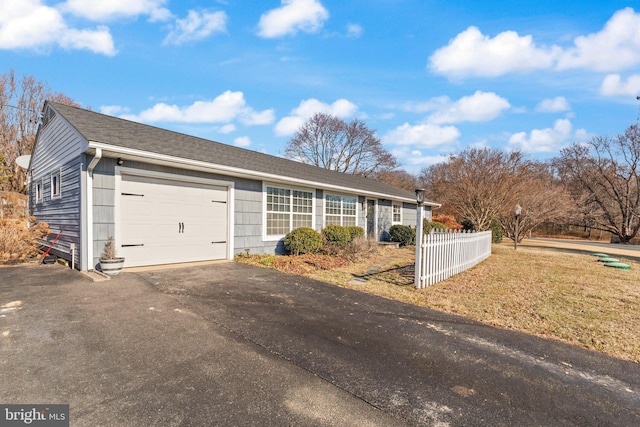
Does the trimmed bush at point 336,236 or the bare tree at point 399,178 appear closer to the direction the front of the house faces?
the trimmed bush

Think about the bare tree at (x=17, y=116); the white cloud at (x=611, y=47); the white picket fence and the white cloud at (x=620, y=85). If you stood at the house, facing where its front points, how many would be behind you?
1

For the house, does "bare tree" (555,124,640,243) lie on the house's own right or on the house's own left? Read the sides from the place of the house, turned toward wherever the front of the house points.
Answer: on the house's own left

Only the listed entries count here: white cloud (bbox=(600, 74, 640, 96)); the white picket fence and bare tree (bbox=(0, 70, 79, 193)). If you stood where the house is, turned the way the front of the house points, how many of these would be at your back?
1

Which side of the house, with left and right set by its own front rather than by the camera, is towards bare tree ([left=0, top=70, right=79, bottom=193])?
back

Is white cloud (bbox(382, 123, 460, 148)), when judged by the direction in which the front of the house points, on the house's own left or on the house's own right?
on the house's own left

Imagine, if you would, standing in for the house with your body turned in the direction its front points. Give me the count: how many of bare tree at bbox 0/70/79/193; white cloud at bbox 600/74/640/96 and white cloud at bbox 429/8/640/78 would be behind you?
1

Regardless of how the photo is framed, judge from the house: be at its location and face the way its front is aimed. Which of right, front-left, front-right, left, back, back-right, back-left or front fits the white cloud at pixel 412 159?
left

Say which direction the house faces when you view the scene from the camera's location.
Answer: facing the viewer and to the right of the viewer

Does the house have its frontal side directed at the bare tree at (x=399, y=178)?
no

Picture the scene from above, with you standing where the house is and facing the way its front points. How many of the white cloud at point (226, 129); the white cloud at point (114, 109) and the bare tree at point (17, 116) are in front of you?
0

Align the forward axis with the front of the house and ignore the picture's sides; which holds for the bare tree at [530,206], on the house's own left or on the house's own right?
on the house's own left

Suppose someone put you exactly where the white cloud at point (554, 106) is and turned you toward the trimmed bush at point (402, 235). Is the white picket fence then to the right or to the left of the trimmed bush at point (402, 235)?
left
